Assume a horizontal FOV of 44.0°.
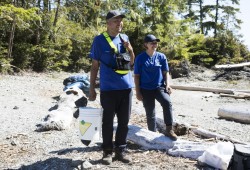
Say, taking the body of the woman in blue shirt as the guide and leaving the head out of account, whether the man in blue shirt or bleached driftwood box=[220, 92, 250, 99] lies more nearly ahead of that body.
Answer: the man in blue shirt

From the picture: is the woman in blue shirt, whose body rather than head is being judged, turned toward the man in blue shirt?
no

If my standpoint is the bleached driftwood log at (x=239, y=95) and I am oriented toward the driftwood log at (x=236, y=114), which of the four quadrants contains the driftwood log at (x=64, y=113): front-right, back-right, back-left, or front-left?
front-right

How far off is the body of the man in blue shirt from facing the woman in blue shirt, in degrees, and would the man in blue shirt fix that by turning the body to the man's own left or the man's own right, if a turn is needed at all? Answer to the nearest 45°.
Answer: approximately 90° to the man's own left

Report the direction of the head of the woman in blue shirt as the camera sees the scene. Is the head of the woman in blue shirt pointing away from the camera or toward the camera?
toward the camera

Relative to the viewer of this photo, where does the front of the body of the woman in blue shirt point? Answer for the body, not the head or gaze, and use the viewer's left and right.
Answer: facing the viewer and to the right of the viewer

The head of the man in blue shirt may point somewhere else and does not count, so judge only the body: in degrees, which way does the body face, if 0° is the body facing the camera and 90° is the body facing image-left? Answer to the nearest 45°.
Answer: approximately 315°

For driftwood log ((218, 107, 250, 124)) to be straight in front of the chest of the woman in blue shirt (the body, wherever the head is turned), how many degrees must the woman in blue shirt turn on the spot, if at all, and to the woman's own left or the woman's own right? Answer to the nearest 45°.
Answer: approximately 90° to the woman's own left

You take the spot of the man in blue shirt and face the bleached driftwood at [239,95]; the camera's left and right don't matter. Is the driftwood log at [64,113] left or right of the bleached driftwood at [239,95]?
left

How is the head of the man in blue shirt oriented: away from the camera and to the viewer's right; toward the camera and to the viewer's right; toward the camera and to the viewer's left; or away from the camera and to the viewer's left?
toward the camera and to the viewer's right

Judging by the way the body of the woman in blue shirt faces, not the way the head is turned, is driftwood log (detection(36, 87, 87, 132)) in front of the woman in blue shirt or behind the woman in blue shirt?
behind

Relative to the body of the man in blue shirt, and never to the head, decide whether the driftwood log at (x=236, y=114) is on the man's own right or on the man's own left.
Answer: on the man's own left

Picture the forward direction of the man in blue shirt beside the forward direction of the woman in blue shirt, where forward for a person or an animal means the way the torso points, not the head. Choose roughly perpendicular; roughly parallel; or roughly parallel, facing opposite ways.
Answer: roughly parallel

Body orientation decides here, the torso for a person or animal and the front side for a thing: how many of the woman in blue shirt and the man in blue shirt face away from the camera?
0
